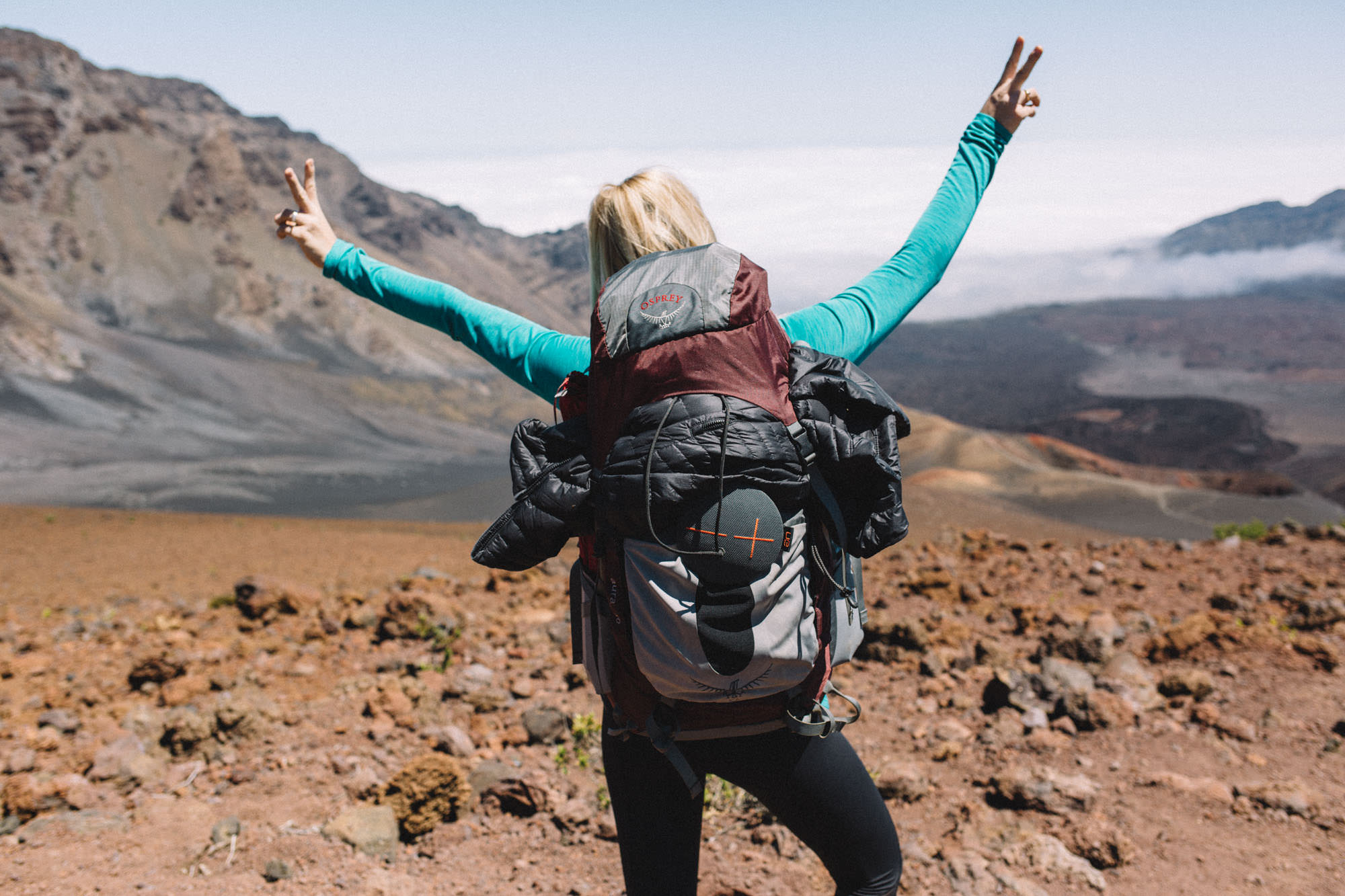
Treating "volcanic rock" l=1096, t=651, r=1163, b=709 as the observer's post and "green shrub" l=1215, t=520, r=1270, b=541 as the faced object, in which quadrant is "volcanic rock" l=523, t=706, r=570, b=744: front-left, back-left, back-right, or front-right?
back-left

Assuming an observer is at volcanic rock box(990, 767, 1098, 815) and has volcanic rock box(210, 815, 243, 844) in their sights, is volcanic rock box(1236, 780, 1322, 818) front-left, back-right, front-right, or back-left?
back-left

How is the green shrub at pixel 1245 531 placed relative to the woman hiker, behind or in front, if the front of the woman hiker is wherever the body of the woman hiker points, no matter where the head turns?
in front

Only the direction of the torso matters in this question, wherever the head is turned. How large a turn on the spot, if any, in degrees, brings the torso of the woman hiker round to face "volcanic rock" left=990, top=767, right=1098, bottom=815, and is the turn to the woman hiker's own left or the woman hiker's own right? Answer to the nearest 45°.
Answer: approximately 45° to the woman hiker's own right

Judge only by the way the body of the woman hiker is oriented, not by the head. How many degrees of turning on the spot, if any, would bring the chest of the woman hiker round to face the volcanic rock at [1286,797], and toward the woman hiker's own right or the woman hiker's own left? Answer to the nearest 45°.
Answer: approximately 45° to the woman hiker's own right

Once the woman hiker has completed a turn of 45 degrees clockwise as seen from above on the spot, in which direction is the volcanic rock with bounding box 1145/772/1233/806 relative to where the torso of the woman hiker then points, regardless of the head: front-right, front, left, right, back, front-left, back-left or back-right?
front

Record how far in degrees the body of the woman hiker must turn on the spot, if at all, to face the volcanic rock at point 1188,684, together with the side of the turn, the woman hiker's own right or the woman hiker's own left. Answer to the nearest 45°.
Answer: approximately 45° to the woman hiker's own right

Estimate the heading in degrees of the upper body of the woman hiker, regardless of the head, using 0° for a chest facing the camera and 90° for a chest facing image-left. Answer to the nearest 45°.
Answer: approximately 180°

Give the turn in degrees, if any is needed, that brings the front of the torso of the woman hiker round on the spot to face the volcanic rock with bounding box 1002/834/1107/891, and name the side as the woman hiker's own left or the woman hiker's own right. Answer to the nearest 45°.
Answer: approximately 45° to the woman hiker's own right
